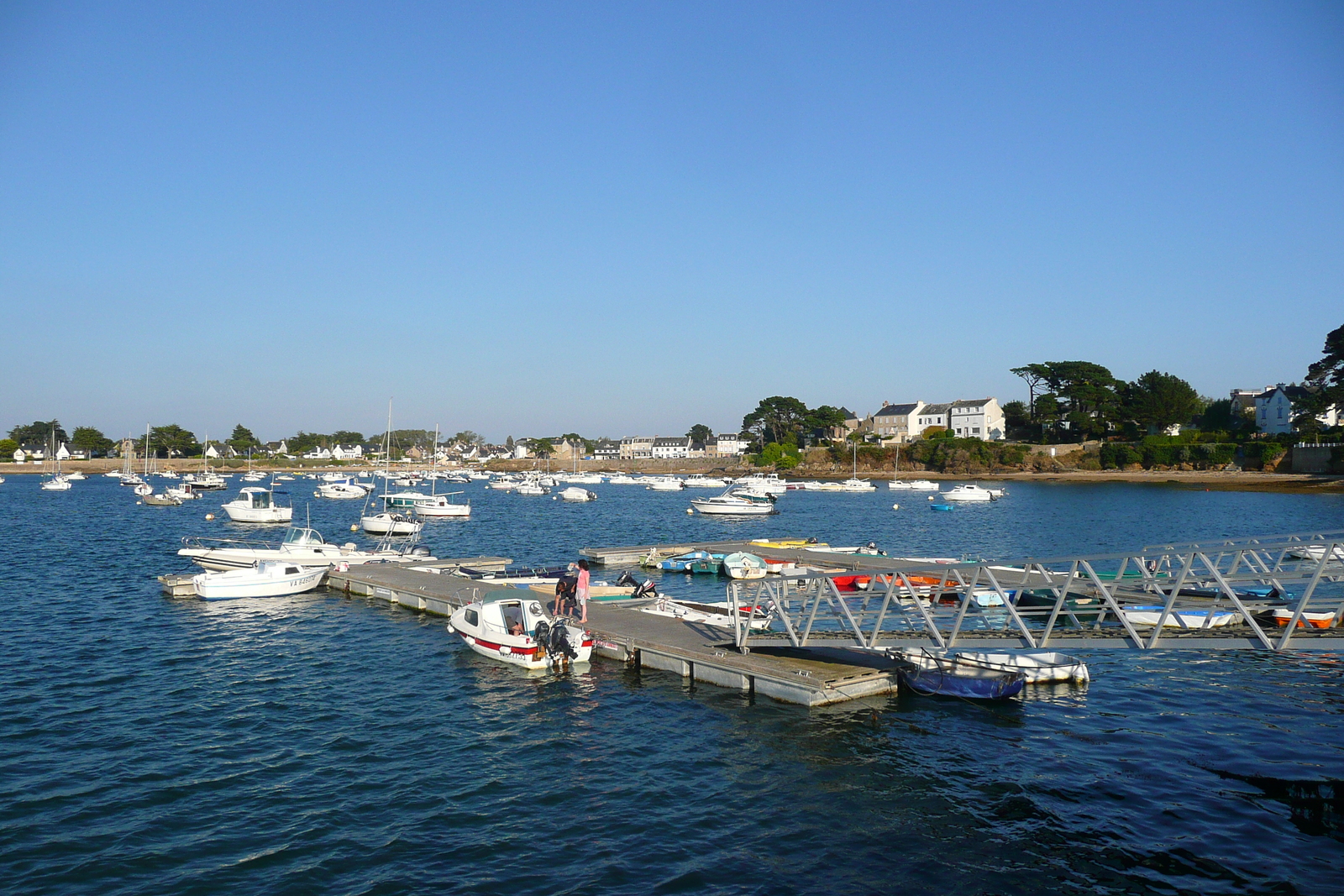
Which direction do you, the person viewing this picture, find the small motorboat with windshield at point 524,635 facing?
facing away from the viewer and to the left of the viewer

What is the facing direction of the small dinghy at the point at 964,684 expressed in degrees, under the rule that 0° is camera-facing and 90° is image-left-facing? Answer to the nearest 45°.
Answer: approximately 90°

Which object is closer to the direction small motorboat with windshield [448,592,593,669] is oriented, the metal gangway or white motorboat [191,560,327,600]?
the white motorboat

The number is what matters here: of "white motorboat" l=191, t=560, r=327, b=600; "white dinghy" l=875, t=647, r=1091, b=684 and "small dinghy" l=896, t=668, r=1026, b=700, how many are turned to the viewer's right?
1

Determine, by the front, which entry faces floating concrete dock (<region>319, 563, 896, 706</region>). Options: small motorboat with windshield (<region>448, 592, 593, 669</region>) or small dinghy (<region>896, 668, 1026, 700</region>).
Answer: the small dinghy
